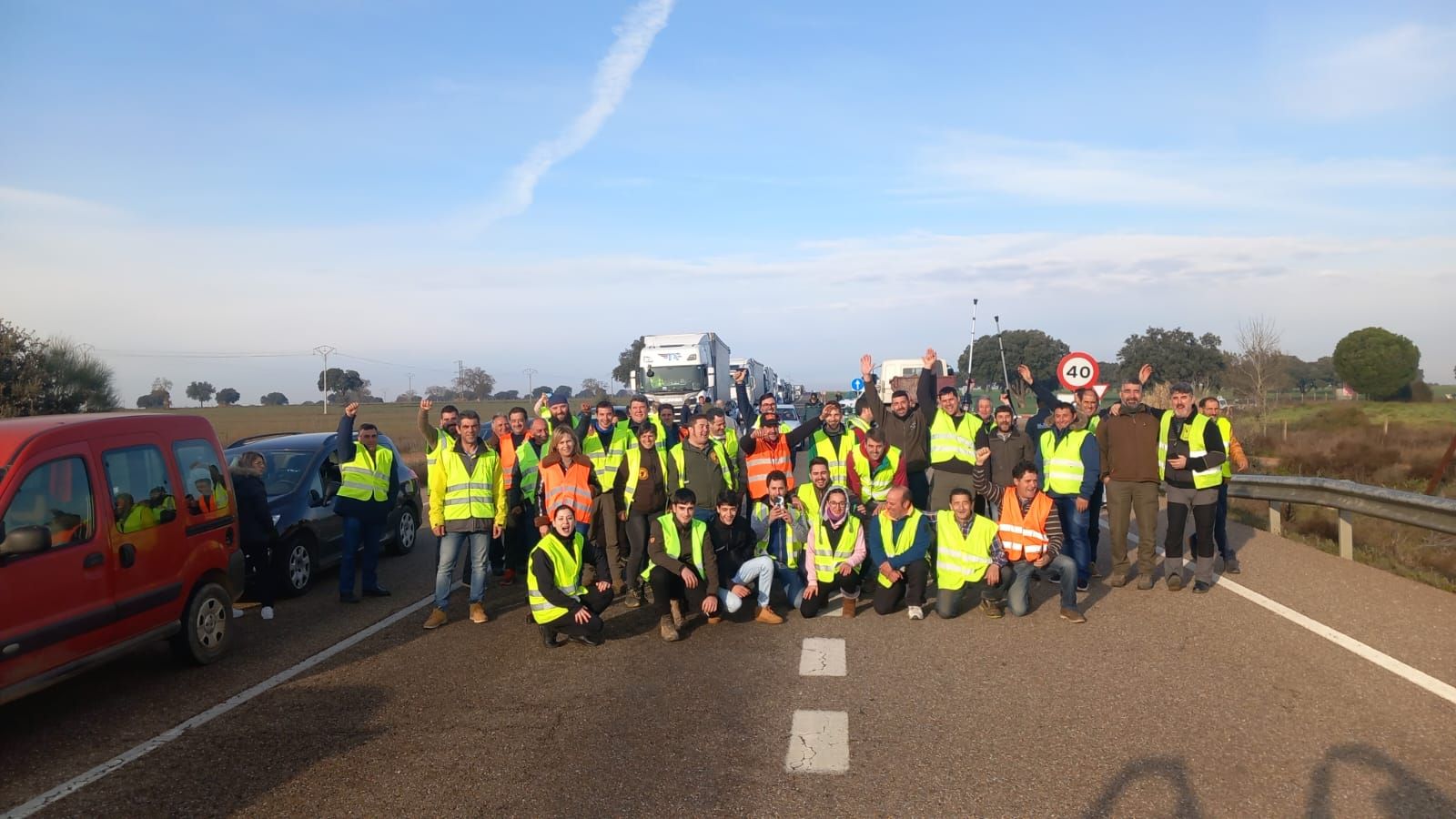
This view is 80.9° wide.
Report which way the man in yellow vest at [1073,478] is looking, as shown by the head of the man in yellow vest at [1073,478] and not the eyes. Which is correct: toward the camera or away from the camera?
toward the camera

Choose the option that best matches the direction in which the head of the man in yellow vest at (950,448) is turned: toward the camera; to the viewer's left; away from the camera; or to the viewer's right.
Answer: toward the camera

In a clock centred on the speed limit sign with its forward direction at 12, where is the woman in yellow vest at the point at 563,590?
The woman in yellow vest is roughly at 1 o'clock from the speed limit sign.

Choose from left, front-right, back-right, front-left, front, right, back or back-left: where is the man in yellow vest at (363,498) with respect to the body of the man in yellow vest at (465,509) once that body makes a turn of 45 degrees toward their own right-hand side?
right

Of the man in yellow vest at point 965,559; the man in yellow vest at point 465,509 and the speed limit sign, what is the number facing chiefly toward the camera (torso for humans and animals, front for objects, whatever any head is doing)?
3

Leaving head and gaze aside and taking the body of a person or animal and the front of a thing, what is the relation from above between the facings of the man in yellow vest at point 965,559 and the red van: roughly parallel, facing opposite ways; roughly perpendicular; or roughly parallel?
roughly parallel

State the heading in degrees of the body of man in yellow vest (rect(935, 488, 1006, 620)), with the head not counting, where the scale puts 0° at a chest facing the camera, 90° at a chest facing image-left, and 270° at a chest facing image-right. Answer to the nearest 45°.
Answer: approximately 0°

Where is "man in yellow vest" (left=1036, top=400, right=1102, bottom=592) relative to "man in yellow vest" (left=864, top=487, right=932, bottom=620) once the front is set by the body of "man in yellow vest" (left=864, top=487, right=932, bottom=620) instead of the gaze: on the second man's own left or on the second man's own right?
on the second man's own left

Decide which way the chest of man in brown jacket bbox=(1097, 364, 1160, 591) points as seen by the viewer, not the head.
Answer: toward the camera

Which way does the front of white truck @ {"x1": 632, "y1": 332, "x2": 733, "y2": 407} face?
toward the camera

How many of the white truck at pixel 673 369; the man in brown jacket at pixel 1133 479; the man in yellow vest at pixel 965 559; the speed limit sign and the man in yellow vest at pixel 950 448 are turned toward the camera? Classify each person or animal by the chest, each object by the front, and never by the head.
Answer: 5

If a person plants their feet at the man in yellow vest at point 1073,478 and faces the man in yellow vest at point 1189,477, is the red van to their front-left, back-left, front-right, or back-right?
back-right

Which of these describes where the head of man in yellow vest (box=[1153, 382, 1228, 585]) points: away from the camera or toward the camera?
toward the camera

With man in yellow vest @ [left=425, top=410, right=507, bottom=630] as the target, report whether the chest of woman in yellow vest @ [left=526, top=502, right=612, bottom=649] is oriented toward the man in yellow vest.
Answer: no

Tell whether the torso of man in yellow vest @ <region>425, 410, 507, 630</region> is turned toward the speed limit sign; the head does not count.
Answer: no

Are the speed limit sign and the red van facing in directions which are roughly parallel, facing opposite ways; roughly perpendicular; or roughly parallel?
roughly parallel

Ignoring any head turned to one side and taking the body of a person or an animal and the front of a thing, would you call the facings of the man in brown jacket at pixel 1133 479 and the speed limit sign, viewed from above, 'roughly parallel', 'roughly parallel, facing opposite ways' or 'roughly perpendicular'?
roughly parallel

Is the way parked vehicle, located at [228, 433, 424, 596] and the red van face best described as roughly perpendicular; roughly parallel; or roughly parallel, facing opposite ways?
roughly parallel

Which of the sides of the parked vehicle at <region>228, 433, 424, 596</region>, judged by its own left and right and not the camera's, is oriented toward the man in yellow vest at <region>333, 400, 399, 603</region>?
left

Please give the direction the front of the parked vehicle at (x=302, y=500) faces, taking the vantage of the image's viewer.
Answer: facing the viewer and to the left of the viewer
